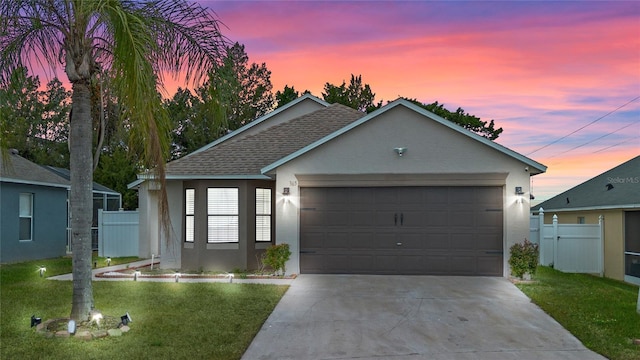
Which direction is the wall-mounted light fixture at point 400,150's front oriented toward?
toward the camera

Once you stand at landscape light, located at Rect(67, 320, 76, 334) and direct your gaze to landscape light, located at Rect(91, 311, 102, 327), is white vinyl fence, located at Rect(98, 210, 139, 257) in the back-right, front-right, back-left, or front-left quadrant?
front-left

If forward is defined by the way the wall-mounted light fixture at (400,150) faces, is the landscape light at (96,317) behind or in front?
in front

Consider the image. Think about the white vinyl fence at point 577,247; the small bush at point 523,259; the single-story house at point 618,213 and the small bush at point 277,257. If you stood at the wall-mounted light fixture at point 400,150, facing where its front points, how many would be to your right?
1

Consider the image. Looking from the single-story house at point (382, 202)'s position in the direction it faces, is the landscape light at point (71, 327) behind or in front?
in front

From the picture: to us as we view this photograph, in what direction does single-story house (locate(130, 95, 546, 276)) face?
facing the viewer

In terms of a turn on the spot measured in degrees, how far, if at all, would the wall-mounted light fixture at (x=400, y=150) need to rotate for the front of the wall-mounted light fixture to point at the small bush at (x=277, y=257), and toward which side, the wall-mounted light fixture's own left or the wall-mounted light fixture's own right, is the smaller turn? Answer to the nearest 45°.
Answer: approximately 90° to the wall-mounted light fixture's own right

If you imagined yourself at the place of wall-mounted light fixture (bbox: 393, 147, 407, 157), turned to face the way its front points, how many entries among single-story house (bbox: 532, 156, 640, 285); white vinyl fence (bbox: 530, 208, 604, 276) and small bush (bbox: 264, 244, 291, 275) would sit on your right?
1
